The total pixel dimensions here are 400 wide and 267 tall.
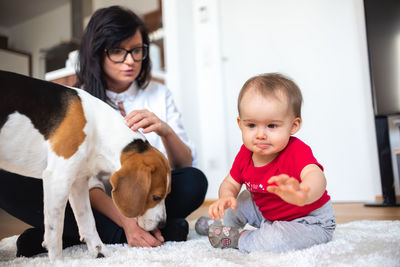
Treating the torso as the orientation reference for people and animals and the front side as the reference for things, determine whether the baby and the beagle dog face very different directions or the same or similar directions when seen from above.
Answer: very different directions

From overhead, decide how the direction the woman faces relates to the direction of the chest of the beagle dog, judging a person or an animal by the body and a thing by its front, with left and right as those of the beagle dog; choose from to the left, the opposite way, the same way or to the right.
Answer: to the right

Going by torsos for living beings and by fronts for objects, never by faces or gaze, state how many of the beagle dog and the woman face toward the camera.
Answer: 1

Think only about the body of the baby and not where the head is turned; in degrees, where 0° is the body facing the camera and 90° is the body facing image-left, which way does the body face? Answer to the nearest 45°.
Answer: approximately 45°

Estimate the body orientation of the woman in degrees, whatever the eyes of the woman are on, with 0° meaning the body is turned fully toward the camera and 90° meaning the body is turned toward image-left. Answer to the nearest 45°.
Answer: approximately 0°

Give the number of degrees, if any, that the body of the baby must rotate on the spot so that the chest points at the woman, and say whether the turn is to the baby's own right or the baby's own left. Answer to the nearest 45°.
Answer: approximately 90° to the baby's own right

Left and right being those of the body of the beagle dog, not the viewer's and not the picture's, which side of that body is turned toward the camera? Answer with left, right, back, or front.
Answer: right
